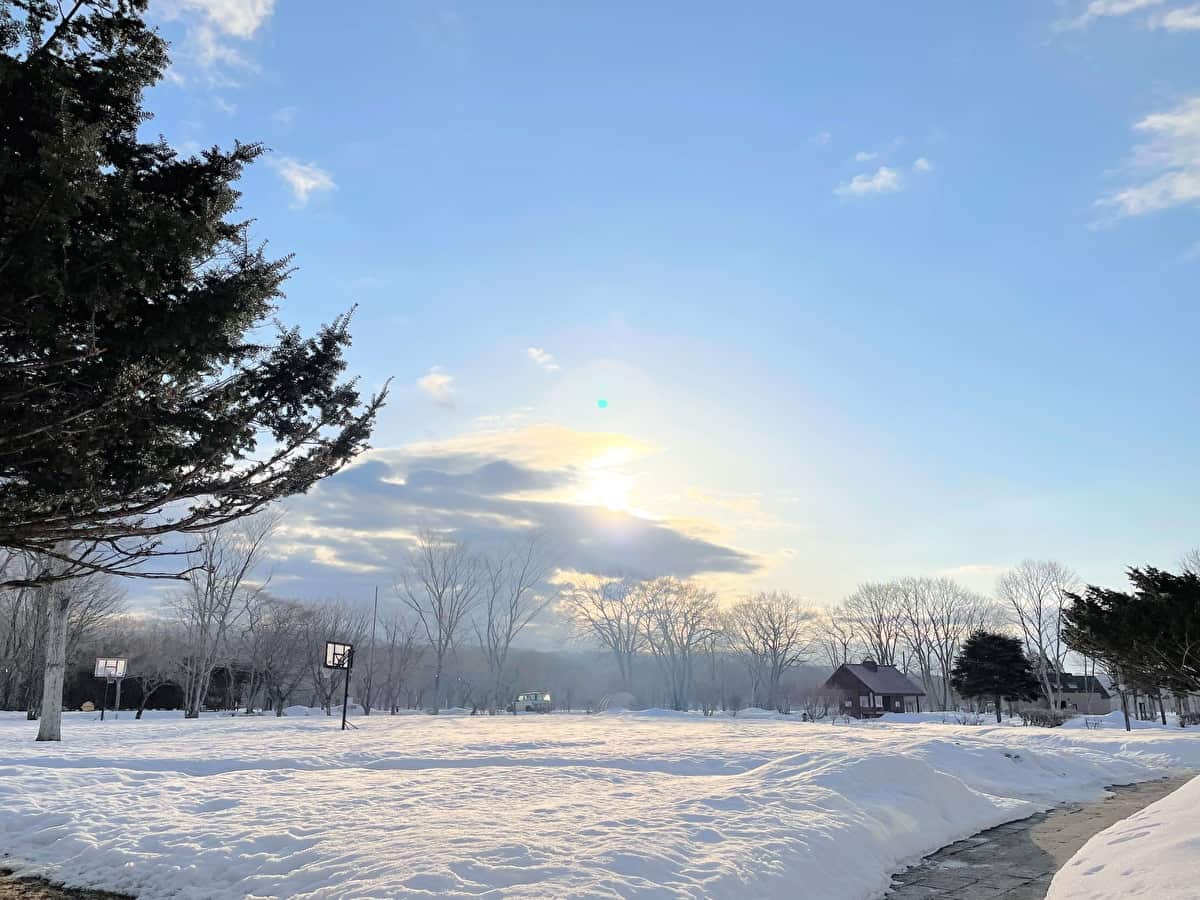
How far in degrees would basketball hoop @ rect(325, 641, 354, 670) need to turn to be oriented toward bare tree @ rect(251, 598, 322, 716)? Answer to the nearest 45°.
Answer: approximately 45° to its right
